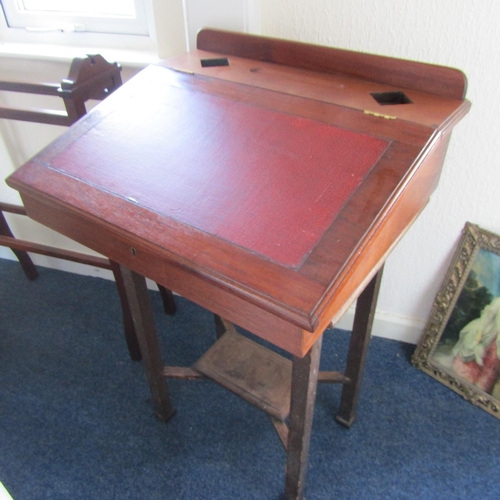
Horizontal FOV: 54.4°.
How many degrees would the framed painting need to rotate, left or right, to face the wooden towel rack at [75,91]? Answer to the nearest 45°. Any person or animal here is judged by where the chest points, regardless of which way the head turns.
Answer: approximately 45° to its right

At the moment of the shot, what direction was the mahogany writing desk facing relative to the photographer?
facing the viewer and to the left of the viewer

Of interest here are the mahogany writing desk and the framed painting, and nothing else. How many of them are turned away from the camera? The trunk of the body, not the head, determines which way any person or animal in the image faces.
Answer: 0

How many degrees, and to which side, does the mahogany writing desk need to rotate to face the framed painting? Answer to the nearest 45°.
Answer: approximately 135° to its left

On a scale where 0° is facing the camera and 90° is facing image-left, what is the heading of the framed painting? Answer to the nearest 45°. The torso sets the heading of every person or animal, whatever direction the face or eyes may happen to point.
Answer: approximately 45°

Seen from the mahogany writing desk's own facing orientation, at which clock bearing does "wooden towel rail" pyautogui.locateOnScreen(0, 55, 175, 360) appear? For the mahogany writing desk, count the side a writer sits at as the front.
The wooden towel rail is roughly at 3 o'clock from the mahogany writing desk.
